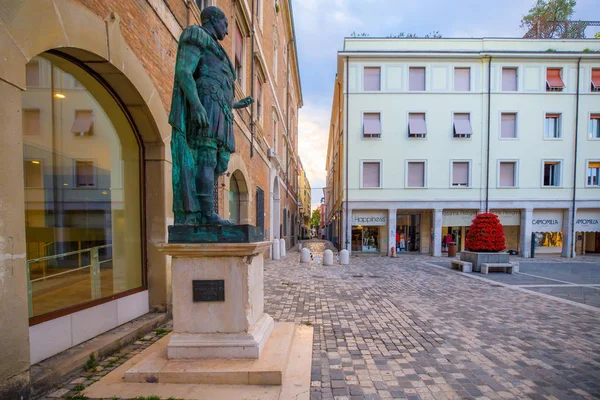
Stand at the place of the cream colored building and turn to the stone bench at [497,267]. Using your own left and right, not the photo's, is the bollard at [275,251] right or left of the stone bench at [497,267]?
right

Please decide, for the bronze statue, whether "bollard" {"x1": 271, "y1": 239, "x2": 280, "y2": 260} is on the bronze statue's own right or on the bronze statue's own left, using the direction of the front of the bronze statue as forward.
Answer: on the bronze statue's own left

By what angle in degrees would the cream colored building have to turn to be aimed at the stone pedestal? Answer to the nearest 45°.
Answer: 0° — it already faces it

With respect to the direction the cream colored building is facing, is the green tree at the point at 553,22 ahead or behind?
behind

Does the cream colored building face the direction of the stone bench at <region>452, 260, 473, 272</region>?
yes

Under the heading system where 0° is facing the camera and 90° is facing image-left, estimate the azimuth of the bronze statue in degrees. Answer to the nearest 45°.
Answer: approximately 270°

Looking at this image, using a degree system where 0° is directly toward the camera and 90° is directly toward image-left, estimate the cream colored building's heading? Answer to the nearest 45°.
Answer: approximately 0°
